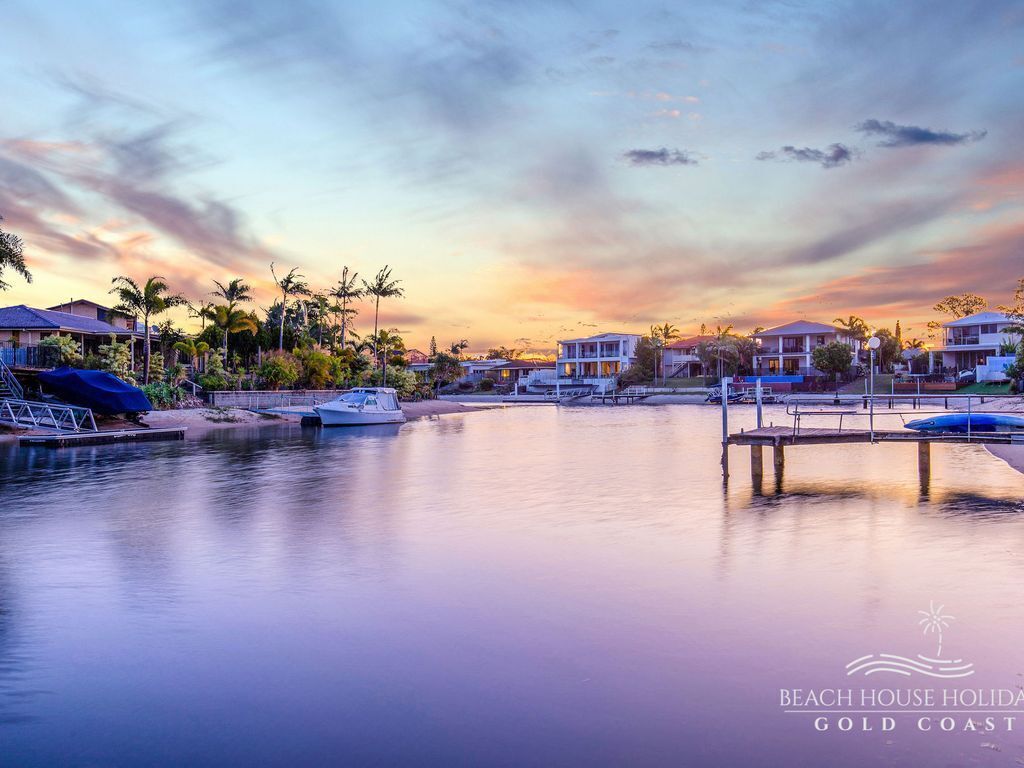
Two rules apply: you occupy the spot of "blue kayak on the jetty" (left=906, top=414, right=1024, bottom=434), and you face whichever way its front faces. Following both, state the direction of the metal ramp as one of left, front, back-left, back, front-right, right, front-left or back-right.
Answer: front

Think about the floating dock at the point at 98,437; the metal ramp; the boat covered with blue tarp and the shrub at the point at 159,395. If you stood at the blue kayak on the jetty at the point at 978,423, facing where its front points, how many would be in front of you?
4

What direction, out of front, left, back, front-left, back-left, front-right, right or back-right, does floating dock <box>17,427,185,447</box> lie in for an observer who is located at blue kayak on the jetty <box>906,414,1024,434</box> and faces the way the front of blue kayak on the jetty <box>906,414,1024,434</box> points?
front

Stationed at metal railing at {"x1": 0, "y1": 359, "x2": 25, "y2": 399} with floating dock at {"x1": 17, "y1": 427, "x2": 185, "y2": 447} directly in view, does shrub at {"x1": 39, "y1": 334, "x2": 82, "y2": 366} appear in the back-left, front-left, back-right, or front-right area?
back-left

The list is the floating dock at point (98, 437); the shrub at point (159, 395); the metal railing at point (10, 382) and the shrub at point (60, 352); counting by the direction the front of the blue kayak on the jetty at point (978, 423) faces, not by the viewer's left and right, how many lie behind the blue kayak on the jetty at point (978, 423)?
0

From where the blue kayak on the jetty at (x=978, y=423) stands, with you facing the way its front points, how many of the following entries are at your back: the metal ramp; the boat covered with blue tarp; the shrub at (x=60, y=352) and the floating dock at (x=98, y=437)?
0

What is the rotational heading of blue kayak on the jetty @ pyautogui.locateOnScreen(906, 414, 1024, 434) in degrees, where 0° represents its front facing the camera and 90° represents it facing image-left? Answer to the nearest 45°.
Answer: approximately 90°

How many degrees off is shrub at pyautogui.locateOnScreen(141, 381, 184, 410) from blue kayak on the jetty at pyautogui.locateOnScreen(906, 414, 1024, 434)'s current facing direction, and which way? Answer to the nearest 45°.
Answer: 0° — it already faces it

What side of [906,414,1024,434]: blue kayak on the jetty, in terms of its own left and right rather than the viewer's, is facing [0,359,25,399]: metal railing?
front

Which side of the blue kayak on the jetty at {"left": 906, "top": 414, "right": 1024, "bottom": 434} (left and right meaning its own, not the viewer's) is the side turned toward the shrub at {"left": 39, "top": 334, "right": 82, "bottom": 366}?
front

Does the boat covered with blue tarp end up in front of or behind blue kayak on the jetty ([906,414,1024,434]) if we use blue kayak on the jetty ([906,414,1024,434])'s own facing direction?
in front

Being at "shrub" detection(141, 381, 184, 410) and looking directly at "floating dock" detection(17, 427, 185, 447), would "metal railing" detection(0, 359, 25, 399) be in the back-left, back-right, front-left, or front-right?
front-right
